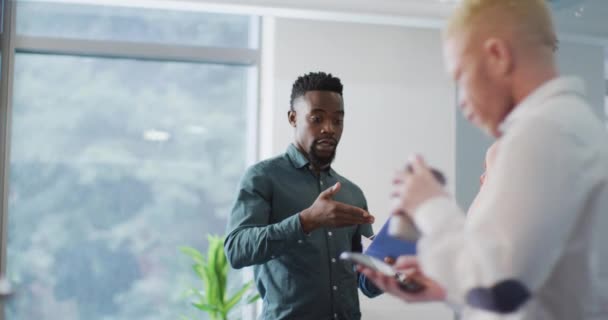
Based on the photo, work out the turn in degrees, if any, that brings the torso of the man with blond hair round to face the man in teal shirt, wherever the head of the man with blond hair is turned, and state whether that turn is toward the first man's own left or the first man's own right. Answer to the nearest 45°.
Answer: approximately 45° to the first man's own right

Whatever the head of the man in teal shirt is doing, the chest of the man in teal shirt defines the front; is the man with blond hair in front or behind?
in front

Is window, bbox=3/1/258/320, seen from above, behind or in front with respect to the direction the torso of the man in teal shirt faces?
behind

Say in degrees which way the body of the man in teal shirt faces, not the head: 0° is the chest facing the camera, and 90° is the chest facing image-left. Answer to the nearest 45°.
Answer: approximately 315°

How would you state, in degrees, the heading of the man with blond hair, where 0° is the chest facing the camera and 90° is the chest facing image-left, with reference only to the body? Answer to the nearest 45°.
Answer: approximately 90°

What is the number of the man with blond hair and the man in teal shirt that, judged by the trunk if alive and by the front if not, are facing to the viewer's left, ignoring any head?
1

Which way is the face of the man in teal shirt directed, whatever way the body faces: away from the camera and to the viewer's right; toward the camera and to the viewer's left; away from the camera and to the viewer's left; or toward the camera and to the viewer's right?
toward the camera and to the viewer's right

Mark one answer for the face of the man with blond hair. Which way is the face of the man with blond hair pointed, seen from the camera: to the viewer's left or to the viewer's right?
to the viewer's left

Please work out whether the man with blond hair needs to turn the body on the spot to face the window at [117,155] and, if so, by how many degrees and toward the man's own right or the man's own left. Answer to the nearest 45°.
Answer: approximately 45° to the man's own right

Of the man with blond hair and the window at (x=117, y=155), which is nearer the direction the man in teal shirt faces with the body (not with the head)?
the man with blond hair
